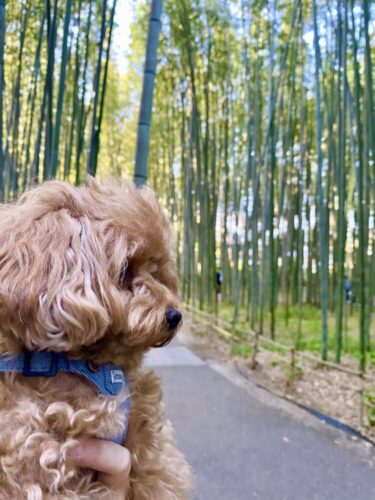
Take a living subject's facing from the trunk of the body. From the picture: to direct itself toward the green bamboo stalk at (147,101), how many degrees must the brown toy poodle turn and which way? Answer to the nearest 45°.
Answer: approximately 90° to its left

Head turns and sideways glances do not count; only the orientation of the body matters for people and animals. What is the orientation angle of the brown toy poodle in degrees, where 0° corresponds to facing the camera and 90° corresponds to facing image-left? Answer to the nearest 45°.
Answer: approximately 270°
